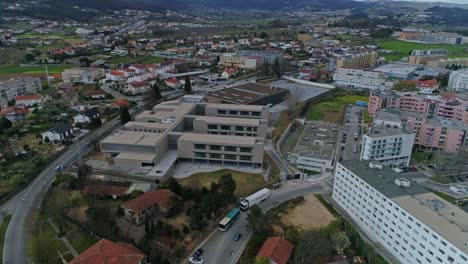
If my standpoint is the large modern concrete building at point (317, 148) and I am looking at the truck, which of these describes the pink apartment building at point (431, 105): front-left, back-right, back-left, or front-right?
back-left

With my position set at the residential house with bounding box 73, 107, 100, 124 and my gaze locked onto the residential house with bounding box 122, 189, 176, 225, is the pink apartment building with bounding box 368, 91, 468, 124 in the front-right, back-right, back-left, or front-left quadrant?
front-left

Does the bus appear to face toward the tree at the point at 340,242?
no

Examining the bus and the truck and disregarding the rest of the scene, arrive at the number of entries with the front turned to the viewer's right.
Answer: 0

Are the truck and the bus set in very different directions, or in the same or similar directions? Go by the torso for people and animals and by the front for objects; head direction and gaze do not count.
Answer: same or similar directions

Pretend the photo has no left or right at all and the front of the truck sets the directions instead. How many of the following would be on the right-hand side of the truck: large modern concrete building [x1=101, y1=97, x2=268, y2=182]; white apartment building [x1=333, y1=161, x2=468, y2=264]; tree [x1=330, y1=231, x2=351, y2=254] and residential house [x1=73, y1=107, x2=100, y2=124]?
2

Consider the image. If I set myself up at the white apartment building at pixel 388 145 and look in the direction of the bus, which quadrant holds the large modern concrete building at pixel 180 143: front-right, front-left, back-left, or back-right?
front-right
